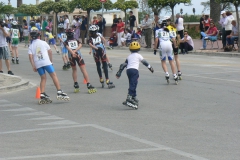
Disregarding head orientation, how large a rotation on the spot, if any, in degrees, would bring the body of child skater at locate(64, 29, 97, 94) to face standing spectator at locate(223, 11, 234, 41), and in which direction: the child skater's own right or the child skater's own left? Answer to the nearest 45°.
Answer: approximately 45° to the child skater's own right

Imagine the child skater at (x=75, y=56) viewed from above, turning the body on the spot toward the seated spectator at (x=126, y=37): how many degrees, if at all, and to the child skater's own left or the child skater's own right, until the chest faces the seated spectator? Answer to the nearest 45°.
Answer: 0° — they already face them

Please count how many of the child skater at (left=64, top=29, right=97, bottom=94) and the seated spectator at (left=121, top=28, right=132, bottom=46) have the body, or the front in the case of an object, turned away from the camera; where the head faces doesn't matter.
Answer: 1

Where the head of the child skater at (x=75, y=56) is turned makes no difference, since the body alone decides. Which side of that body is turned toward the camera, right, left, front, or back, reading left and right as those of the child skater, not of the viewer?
back

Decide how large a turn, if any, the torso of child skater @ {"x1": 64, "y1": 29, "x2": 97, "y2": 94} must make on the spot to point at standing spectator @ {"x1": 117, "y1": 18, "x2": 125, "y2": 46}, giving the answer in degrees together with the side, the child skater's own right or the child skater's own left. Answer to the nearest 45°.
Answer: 0° — they already face them

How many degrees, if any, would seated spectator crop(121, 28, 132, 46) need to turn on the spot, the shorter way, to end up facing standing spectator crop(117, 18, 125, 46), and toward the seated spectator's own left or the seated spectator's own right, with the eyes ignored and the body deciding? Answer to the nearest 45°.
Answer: approximately 90° to the seated spectator's own right

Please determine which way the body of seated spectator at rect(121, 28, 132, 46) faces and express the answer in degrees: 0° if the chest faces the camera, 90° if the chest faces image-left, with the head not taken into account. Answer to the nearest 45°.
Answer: approximately 45°

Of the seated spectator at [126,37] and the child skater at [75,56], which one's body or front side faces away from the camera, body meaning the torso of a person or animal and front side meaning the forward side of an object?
the child skater

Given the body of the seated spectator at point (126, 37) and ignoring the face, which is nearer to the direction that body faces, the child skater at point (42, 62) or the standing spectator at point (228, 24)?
the child skater
